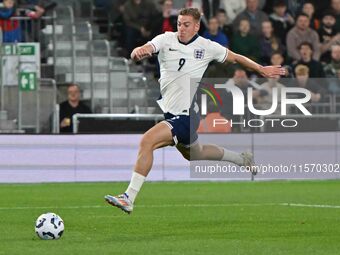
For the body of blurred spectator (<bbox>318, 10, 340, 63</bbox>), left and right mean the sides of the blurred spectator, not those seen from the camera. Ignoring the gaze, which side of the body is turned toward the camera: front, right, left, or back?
front

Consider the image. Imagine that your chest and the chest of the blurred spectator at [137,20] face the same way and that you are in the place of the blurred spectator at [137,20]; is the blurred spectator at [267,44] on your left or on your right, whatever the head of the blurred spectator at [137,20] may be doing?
on your left

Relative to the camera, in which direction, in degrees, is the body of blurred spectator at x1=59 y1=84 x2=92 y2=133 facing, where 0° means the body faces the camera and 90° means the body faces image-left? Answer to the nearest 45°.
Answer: approximately 0°

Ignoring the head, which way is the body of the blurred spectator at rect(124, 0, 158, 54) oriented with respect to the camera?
toward the camera

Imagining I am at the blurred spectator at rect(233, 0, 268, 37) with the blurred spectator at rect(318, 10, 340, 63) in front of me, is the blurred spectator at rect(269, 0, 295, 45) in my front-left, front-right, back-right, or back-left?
front-left

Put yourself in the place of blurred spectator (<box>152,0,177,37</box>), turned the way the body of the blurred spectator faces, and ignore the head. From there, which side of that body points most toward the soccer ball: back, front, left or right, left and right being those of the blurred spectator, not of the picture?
front

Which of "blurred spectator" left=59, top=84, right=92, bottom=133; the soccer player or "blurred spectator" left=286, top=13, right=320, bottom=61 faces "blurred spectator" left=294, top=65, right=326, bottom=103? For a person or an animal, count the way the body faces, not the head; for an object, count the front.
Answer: "blurred spectator" left=286, top=13, right=320, bottom=61

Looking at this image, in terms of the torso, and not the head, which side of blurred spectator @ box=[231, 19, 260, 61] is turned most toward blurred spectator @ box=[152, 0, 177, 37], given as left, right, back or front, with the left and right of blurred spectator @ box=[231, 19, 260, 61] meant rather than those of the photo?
right

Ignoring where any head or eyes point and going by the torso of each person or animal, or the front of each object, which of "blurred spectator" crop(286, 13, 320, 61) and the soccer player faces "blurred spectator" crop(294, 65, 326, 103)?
"blurred spectator" crop(286, 13, 320, 61)

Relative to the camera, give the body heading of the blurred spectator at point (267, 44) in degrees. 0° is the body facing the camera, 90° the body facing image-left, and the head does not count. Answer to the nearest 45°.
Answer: approximately 0°

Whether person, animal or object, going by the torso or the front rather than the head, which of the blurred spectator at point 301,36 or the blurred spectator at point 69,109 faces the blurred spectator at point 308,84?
the blurred spectator at point 301,36

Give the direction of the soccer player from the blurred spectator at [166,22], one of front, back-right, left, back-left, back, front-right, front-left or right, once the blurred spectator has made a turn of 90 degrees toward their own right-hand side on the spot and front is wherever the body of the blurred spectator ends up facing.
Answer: left

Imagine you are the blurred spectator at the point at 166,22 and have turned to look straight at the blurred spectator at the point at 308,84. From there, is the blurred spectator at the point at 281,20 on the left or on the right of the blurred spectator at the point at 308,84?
left

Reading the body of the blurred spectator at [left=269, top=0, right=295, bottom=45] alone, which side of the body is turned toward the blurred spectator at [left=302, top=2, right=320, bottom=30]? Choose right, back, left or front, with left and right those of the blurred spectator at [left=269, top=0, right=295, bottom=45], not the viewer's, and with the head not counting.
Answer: left

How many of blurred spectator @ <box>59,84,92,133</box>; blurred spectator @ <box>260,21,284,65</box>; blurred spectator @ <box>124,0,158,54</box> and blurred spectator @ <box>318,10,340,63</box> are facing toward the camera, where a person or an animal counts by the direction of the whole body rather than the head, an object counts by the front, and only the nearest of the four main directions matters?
4

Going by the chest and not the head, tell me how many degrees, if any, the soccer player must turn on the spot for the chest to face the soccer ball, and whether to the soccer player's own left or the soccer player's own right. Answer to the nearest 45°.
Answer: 0° — they already face it
